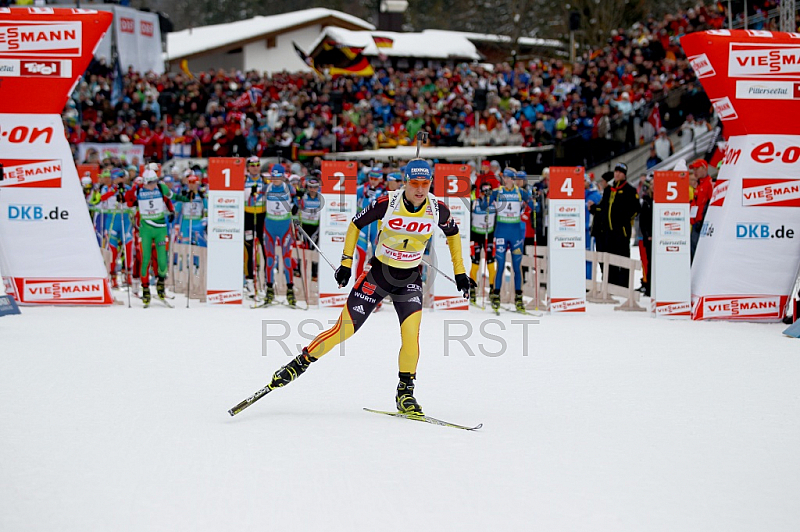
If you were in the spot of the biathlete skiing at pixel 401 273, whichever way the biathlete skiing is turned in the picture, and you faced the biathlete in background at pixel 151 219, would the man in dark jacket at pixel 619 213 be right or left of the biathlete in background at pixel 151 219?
right

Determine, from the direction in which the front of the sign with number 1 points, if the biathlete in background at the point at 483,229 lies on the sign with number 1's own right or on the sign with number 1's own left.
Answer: on the sign with number 1's own left

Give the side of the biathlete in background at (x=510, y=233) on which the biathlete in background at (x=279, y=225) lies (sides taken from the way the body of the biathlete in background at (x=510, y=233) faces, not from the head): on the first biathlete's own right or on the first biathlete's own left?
on the first biathlete's own right

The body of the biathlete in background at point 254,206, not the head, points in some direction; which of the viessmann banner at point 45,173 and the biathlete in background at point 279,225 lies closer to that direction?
the biathlete in background

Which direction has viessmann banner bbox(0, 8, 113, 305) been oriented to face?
toward the camera

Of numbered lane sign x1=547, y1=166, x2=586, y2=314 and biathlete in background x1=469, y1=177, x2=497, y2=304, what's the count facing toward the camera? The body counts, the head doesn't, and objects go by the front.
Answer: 2

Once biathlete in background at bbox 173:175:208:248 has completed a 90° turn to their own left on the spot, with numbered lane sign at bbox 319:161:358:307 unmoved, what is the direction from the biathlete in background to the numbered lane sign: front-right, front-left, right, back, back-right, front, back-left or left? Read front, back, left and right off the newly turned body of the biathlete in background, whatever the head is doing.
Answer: front-right

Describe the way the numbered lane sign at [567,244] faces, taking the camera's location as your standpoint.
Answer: facing the viewer

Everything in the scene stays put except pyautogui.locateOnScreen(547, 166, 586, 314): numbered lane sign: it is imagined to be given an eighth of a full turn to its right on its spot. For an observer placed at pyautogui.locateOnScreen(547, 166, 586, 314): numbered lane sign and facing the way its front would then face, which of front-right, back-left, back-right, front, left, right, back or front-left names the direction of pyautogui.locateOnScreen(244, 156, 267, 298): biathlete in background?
front-right

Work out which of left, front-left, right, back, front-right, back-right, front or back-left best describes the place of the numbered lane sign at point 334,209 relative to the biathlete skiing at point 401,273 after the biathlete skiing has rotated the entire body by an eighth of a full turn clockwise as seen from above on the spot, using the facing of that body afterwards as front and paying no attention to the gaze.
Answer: back-right
